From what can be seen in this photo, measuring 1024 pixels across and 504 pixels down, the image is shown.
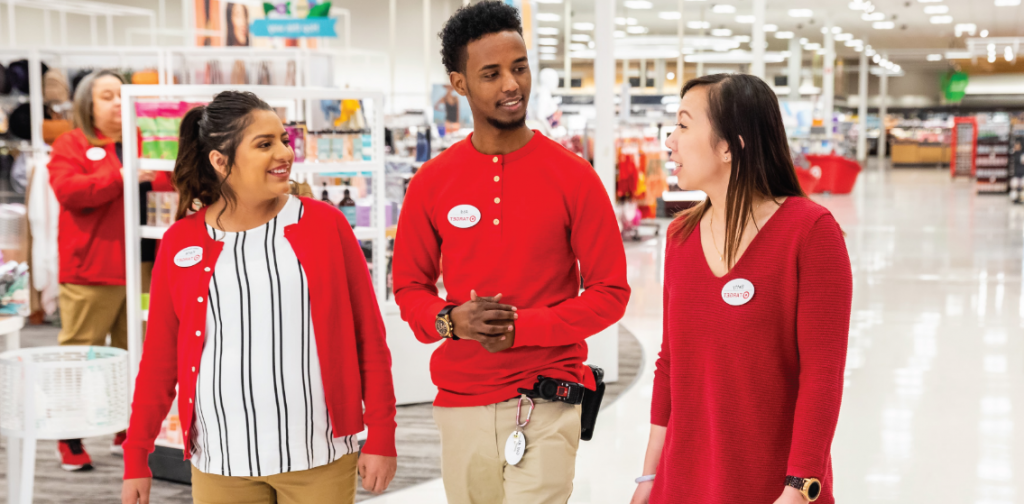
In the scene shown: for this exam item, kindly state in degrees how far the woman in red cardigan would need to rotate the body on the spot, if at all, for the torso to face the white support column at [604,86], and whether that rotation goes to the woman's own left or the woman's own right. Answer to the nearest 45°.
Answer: approximately 135° to the woman's own left

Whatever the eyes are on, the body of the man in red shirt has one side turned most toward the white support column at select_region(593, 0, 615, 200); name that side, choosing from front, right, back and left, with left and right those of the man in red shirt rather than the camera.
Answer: back

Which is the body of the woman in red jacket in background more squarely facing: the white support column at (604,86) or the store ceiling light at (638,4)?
the white support column

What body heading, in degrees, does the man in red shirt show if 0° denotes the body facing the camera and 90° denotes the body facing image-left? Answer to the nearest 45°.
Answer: approximately 0°

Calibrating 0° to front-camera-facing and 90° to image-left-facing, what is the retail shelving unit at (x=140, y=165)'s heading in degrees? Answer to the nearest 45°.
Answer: approximately 0°

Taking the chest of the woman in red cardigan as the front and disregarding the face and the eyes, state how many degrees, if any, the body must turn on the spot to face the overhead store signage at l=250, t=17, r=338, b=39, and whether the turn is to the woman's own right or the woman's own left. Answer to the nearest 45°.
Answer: approximately 180°

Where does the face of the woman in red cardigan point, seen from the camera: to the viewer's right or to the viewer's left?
to the viewer's right

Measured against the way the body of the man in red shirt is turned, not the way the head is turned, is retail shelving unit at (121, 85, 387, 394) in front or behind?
behind

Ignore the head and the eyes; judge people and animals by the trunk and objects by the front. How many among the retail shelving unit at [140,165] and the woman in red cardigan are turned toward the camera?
2

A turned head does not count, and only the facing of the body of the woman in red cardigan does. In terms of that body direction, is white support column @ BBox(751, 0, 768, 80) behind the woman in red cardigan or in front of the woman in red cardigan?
behind
